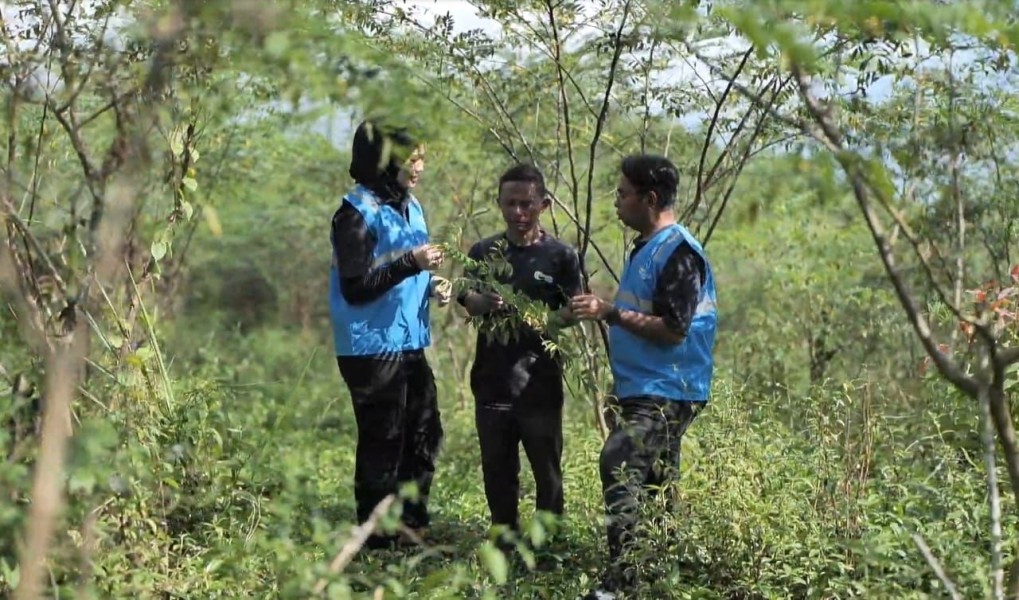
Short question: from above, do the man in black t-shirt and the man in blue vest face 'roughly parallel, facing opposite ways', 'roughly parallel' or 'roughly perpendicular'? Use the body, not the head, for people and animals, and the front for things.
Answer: roughly perpendicular

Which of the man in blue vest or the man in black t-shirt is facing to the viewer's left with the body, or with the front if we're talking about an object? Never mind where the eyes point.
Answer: the man in blue vest

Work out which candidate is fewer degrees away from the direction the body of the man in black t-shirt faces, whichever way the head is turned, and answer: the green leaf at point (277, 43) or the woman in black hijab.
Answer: the green leaf

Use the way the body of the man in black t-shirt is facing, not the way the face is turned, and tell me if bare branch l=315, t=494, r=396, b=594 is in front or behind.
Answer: in front

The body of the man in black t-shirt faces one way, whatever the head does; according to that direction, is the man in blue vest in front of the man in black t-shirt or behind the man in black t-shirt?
in front

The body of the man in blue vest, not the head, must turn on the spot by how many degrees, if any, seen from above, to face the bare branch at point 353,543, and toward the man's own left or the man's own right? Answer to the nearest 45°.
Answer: approximately 45° to the man's own left

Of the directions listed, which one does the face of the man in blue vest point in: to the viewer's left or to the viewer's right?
to the viewer's left

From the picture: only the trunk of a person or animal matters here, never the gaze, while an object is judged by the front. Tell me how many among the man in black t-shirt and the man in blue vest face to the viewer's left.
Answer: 1

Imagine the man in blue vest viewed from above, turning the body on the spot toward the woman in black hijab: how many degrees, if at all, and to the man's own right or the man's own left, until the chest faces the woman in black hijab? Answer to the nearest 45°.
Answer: approximately 45° to the man's own right

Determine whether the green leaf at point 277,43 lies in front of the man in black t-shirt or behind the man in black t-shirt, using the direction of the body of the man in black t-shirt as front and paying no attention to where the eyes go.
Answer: in front

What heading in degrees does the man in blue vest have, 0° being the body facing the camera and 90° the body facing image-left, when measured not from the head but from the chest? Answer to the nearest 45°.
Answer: approximately 90°
